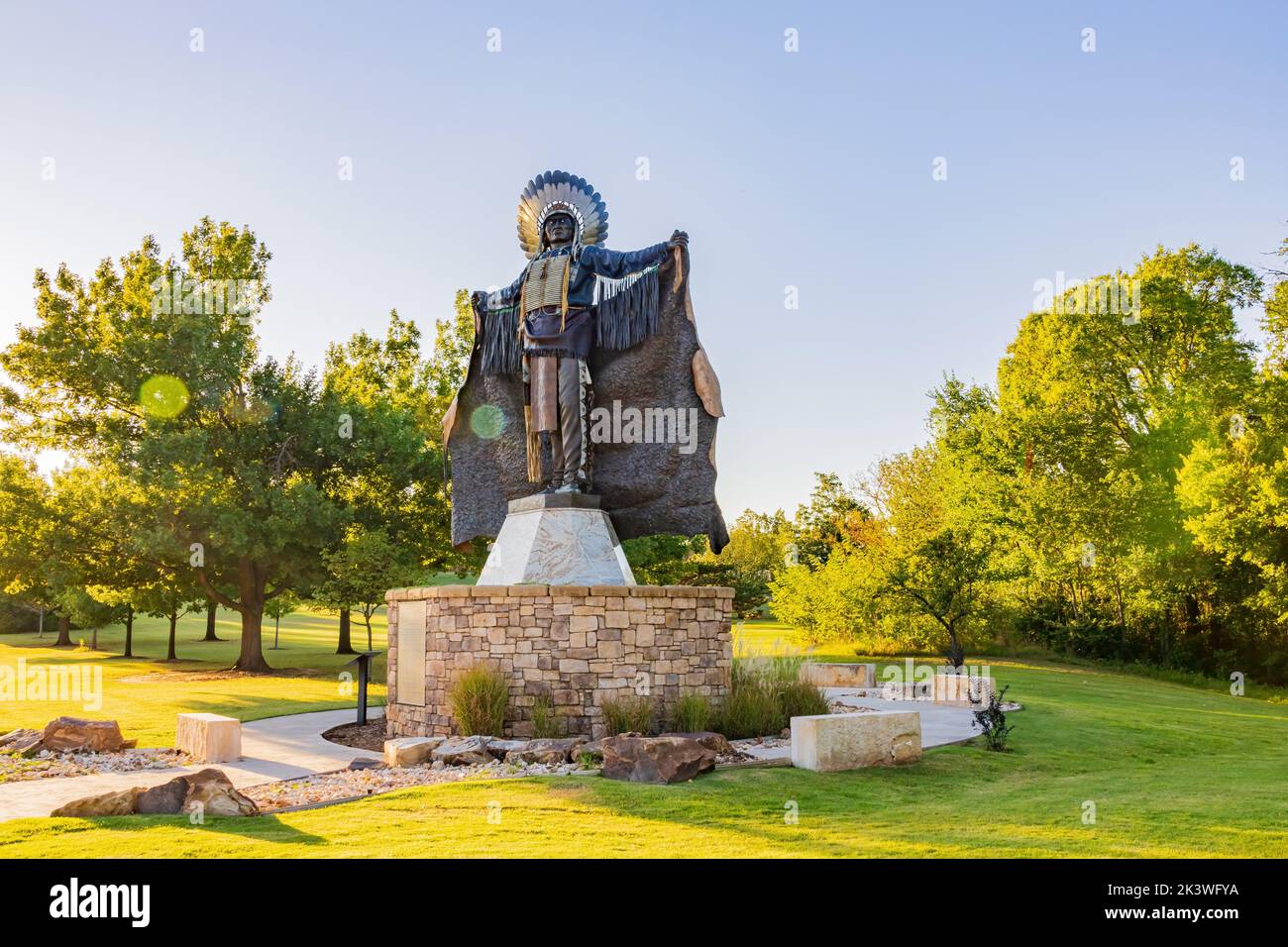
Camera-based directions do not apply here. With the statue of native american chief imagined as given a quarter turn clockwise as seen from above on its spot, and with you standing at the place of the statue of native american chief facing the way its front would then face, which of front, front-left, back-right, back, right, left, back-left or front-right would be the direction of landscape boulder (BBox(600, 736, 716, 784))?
back-left

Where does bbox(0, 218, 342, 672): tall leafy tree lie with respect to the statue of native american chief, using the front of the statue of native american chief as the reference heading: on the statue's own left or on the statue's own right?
on the statue's own right

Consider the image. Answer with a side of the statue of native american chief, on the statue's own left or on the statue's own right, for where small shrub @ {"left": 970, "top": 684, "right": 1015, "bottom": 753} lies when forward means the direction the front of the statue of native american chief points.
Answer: on the statue's own left

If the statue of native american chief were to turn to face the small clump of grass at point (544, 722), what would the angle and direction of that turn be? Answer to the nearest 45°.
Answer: approximately 45° to its left

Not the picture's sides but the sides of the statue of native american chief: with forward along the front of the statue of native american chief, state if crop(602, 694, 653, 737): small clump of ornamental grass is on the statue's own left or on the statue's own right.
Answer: on the statue's own left

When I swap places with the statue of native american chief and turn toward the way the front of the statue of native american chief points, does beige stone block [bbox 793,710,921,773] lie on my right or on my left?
on my left

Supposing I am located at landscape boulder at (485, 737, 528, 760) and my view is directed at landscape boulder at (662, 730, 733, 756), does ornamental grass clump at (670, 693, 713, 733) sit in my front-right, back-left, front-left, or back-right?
front-left

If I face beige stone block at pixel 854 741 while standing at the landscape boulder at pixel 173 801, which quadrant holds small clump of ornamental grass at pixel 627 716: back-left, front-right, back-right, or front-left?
front-left

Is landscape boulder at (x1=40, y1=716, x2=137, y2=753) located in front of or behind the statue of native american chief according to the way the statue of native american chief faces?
in front
